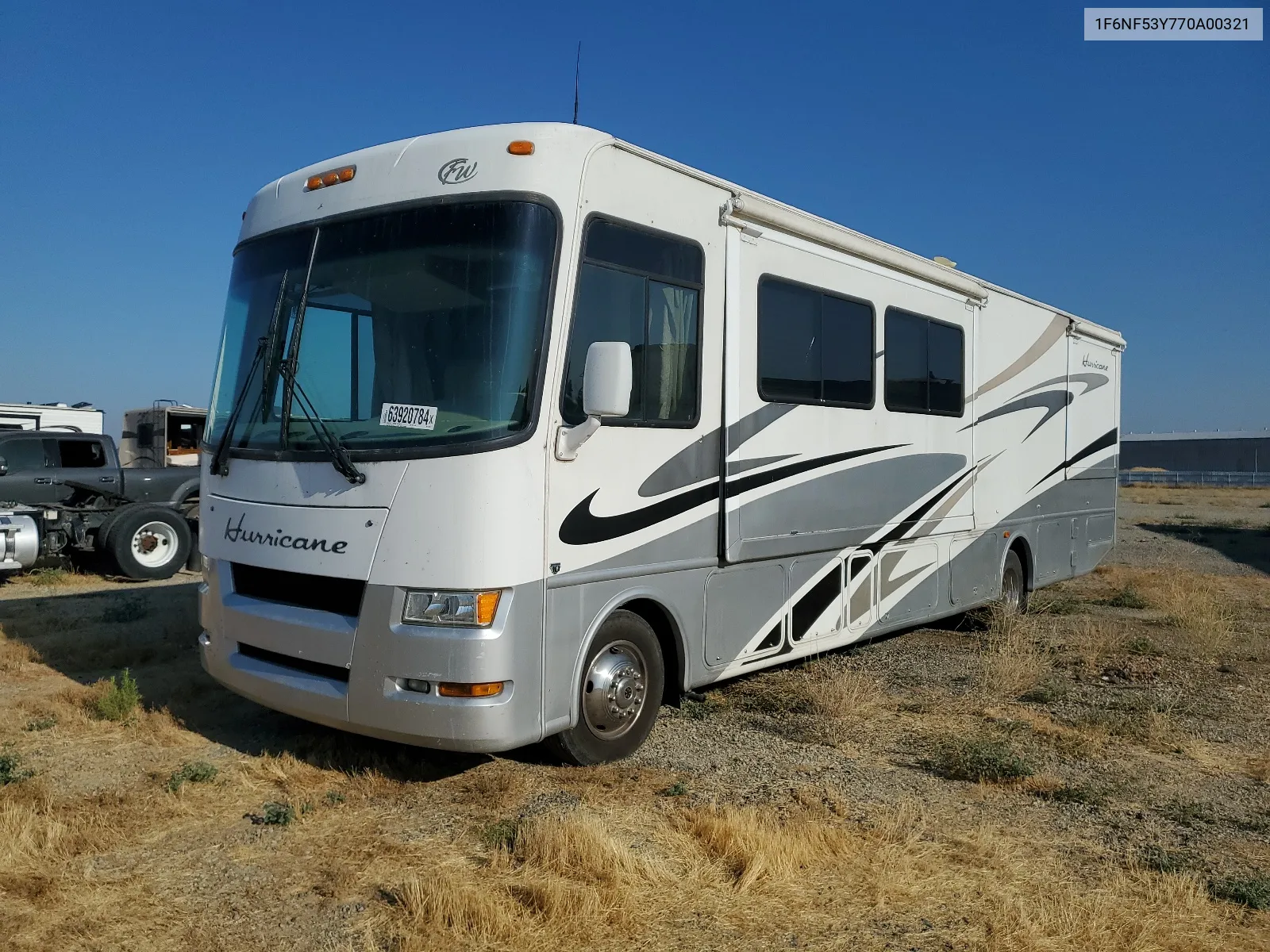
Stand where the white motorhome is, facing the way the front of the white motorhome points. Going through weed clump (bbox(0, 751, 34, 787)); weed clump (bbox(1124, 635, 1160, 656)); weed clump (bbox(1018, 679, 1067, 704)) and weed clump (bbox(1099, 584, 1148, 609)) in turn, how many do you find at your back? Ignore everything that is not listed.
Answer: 3

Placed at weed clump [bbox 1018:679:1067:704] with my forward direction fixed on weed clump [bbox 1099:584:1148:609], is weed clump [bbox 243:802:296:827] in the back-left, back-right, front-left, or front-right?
back-left

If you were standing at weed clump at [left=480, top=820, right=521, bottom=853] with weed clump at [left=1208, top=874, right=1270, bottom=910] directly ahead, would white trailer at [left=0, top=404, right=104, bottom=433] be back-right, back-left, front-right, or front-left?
back-left

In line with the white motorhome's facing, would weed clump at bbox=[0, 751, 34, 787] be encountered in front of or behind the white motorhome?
in front

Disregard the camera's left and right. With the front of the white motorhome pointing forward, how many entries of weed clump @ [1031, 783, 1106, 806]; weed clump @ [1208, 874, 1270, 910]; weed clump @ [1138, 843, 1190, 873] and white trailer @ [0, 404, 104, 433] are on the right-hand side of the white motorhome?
1

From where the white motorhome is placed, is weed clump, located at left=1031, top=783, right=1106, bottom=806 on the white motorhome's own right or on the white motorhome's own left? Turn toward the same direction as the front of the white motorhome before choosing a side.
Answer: on the white motorhome's own left

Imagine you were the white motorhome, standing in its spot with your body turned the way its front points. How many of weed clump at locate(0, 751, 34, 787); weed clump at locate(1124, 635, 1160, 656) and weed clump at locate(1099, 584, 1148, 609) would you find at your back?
2

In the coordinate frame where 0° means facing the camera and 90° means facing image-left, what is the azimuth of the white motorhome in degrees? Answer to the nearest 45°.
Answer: approximately 45°

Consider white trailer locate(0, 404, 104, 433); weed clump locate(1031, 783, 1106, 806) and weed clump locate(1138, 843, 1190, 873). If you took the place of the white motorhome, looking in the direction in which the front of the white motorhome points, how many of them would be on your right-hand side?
1

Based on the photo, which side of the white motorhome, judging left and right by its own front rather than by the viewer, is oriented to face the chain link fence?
back
